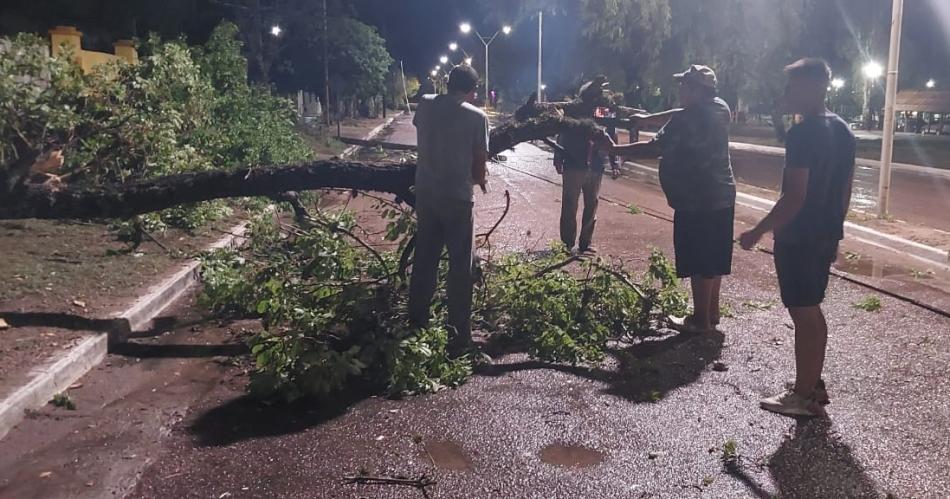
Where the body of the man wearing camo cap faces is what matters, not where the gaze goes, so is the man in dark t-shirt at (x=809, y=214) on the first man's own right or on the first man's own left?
on the first man's own left

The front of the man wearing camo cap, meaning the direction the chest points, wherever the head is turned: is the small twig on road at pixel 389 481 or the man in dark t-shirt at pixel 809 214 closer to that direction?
the small twig on road

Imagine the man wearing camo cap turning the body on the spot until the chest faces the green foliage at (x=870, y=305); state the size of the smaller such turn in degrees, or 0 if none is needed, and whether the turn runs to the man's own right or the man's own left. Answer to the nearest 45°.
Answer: approximately 135° to the man's own right

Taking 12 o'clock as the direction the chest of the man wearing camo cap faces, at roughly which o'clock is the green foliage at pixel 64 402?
The green foliage is roughly at 11 o'clock from the man wearing camo cap.

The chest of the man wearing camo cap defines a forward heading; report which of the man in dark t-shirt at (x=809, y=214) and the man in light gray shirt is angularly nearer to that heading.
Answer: the man in light gray shirt

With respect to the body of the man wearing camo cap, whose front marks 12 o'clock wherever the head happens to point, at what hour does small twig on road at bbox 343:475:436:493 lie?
The small twig on road is roughly at 10 o'clock from the man wearing camo cap.

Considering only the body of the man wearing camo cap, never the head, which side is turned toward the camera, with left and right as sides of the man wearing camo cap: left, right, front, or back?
left

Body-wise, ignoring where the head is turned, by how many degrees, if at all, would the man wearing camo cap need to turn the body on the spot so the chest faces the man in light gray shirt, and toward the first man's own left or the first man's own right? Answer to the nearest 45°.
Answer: approximately 45° to the first man's own left

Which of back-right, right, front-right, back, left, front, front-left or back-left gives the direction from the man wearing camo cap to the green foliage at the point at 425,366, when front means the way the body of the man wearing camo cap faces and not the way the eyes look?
front-left
